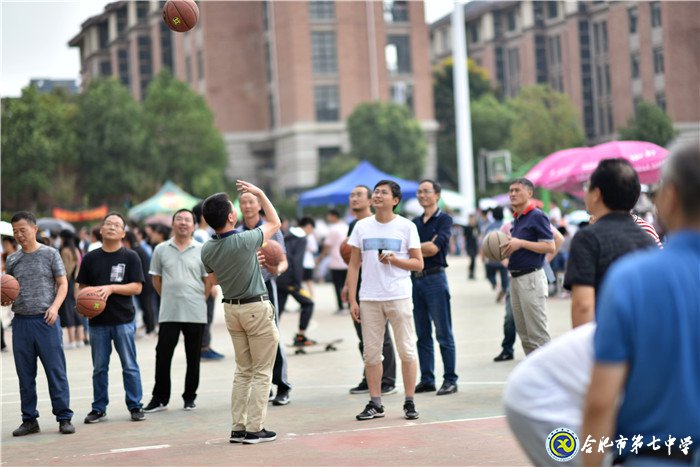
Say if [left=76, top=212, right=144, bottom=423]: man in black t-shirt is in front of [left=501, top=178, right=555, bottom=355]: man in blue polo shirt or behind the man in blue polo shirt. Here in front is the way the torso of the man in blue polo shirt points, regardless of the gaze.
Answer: in front

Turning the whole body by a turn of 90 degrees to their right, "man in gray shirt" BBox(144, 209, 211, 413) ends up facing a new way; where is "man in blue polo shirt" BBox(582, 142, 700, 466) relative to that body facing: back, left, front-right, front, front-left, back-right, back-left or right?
left

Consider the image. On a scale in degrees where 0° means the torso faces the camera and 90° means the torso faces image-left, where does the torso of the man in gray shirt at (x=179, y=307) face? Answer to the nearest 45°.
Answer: approximately 0°

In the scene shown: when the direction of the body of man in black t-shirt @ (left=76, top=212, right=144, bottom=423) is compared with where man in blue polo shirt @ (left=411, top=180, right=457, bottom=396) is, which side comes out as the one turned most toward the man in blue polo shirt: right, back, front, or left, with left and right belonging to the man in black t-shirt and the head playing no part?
left

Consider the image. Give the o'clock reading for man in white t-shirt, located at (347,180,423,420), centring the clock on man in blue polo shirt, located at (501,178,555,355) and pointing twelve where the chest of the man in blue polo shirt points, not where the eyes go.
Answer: The man in white t-shirt is roughly at 12 o'clock from the man in blue polo shirt.

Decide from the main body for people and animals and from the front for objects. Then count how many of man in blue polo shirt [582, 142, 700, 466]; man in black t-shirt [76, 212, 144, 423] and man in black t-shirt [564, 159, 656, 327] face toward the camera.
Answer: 1

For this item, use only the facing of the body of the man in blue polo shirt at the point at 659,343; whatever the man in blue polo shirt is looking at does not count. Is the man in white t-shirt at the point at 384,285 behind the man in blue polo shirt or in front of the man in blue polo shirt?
in front

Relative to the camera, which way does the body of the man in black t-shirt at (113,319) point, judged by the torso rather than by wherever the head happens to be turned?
toward the camera

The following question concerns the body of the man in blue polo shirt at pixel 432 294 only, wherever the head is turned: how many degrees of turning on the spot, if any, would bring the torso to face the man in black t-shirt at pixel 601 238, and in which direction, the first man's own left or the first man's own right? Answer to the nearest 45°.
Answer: approximately 45° to the first man's own left

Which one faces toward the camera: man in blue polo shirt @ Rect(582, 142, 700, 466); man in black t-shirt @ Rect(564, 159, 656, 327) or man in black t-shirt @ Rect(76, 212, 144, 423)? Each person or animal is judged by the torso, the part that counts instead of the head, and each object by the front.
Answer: man in black t-shirt @ Rect(76, 212, 144, 423)

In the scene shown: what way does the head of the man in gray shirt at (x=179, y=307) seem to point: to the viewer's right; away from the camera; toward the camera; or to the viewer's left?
toward the camera

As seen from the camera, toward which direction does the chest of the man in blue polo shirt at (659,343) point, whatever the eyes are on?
away from the camera

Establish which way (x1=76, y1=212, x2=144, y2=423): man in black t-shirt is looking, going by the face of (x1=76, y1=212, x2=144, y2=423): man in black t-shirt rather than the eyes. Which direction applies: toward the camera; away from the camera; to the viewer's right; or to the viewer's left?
toward the camera

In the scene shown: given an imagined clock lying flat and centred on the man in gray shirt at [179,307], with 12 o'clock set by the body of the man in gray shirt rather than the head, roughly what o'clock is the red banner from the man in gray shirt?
The red banner is roughly at 6 o'clock from the man in gray shirt.

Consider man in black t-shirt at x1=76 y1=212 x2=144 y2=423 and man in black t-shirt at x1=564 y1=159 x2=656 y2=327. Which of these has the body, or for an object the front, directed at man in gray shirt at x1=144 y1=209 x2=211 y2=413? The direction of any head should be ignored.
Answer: man in black t-shirt at x1=564 y1=159 x2=656 y2=327

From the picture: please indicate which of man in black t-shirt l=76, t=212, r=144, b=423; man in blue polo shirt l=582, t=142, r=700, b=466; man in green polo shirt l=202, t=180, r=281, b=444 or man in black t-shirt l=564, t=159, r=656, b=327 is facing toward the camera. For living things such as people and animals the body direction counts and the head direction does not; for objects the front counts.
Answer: man in black t-shirt l=76, t=212, r=144, b=423

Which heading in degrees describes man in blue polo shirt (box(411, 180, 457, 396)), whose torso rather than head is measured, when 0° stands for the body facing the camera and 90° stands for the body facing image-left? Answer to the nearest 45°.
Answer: approximately 45°

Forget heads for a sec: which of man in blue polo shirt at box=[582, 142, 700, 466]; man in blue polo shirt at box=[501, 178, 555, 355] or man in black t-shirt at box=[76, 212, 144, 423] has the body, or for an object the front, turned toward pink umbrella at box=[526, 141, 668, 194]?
man in blue polo shirt at box=[582, 142, 700, 466]

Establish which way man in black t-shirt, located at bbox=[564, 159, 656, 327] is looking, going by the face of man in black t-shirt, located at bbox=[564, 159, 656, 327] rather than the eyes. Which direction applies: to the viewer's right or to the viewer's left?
to the viewer's left

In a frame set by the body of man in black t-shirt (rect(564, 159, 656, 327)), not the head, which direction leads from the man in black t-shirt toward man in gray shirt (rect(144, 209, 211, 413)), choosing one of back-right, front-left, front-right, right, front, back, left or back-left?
front
